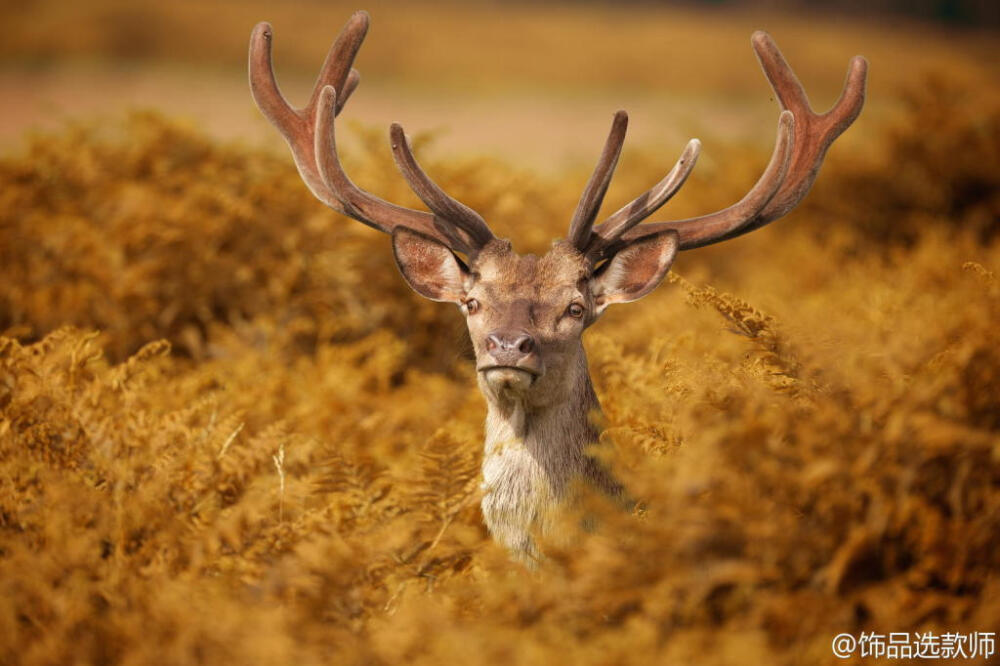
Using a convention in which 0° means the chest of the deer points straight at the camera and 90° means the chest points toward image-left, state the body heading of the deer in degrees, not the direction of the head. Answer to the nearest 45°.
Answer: approximately 0°
